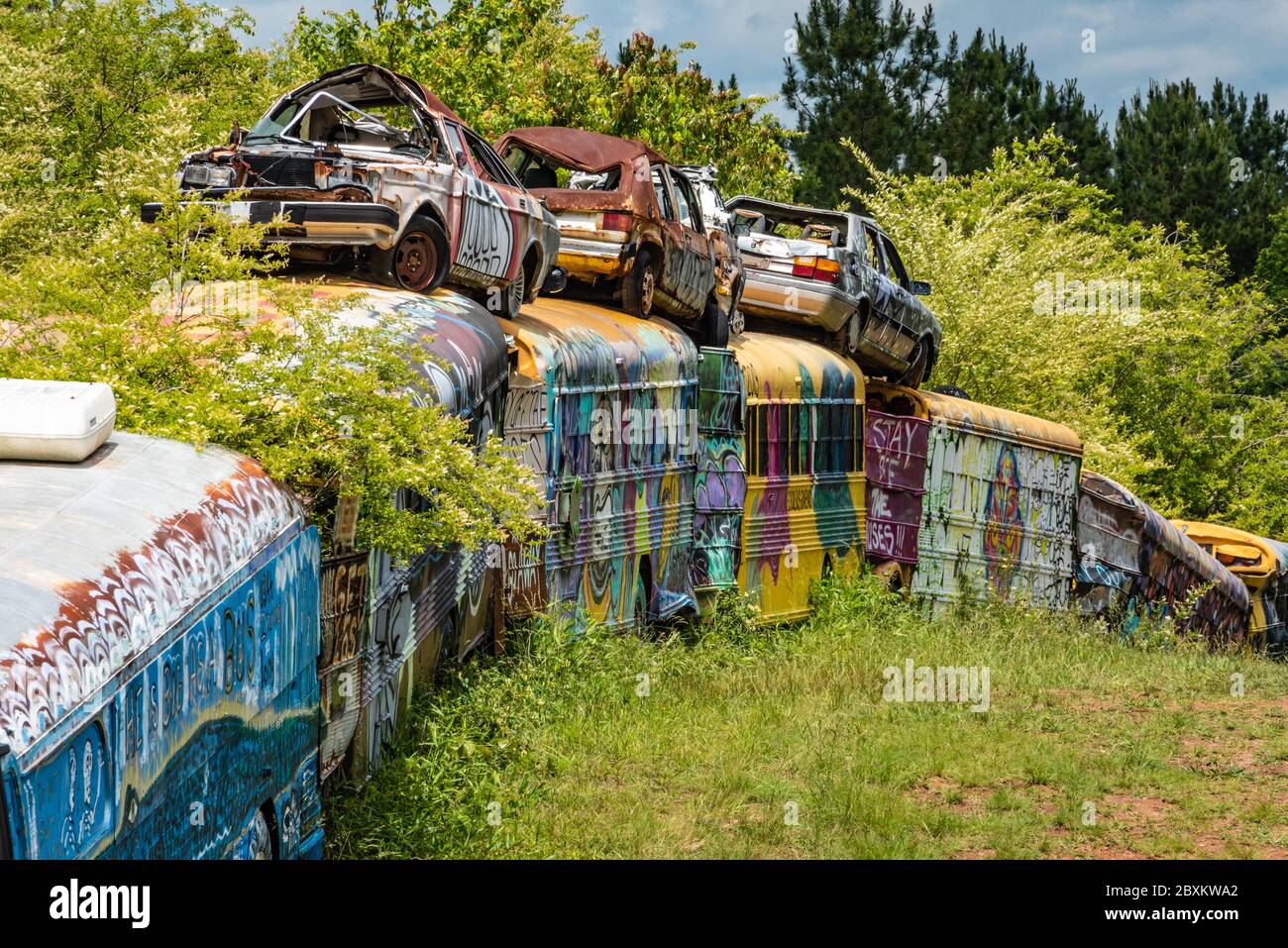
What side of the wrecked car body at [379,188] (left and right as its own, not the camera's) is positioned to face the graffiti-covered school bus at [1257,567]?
back

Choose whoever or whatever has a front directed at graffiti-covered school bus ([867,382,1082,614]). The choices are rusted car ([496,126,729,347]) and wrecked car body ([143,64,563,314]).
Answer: the rusted car

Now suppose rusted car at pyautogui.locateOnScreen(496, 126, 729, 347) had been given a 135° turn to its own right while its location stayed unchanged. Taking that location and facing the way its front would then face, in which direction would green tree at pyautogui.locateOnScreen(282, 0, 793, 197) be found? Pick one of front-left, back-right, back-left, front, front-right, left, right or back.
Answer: back

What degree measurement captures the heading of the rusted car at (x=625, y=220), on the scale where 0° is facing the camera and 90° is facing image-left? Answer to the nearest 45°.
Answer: approximately 225°

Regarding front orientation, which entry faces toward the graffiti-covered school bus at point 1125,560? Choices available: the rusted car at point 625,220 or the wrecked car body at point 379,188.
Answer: the rusted car

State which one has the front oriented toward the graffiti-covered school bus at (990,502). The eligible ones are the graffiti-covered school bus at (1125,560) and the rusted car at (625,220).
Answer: the rusted car

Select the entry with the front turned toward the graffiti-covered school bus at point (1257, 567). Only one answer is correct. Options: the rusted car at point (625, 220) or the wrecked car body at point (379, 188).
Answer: the rusted car

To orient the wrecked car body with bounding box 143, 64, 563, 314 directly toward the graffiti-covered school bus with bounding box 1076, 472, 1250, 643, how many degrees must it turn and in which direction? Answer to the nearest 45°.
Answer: approximately 180°

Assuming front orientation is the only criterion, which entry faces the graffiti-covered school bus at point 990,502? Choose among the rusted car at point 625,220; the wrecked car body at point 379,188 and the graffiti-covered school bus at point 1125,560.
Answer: the rusted car

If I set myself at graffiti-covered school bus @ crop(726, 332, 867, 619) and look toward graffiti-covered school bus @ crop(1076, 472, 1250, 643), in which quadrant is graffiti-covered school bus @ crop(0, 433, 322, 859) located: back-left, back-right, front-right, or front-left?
back-right

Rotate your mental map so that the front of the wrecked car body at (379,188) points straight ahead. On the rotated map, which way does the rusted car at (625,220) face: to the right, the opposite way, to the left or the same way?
the opposite way

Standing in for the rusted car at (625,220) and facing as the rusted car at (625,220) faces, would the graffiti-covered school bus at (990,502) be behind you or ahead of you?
ahead

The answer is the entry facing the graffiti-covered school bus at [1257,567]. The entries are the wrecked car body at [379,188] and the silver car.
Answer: the silver car

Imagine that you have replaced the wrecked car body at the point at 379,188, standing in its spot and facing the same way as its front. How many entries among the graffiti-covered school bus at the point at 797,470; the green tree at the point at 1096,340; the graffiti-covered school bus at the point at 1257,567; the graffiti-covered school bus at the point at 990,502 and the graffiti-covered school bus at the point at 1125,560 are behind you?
5

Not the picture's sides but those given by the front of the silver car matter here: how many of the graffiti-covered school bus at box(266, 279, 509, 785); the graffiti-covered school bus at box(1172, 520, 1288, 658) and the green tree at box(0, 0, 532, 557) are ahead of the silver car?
1
